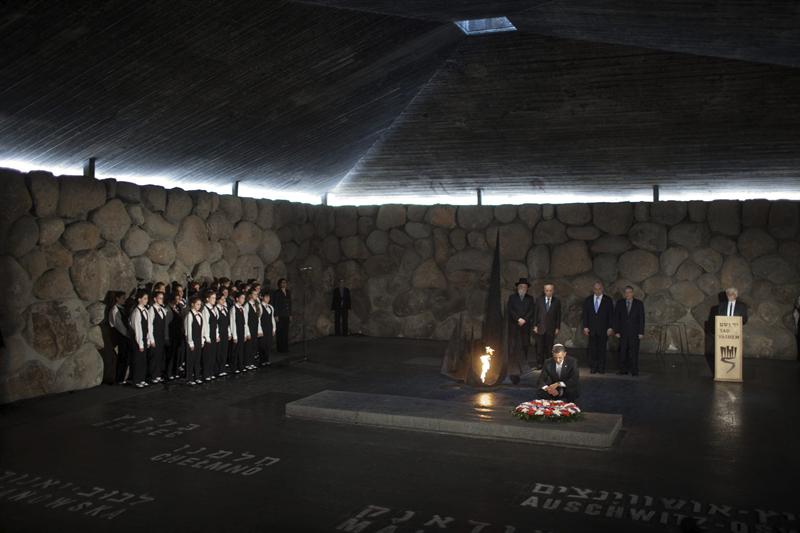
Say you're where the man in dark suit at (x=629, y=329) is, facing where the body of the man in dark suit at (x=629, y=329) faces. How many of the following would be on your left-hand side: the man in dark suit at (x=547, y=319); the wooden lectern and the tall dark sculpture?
1

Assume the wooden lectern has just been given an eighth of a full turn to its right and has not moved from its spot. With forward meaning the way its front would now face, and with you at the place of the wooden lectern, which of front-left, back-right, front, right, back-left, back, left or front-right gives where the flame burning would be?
front

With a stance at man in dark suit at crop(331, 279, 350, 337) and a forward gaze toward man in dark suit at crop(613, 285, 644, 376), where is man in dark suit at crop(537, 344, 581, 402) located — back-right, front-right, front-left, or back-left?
front-right

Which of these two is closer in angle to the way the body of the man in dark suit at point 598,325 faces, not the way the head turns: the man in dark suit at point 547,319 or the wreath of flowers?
the wreath of flowers

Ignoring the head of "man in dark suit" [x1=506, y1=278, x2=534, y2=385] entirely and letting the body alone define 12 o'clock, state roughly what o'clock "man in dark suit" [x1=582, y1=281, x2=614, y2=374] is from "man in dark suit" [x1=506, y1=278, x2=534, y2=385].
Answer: "man in dark suit" [x1=582, y1=281, x2=614, y2=374] is roughly at 8 o'clock from "man in dark suit" [x1=506, y1=278, x2=534, y2=385].

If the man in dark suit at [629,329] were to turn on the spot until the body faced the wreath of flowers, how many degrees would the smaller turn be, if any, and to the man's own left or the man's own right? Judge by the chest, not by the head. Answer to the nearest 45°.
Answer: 0° — they already face it

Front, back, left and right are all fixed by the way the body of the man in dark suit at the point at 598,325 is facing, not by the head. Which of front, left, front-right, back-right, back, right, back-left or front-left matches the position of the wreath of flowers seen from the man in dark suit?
front

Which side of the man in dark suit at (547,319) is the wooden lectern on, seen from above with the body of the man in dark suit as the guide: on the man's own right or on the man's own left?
on the man's own left

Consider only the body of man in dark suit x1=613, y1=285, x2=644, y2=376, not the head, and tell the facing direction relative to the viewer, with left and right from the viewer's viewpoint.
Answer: facing the viewer

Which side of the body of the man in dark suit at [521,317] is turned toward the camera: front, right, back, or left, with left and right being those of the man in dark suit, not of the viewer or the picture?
front

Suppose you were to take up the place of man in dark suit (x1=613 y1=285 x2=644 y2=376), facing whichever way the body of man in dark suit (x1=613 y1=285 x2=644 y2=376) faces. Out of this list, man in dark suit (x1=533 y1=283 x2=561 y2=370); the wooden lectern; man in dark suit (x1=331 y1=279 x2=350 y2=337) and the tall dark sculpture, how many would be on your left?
1

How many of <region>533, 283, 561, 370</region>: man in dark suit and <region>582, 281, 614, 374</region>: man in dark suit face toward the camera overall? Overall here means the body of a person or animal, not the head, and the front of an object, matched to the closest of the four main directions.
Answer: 2

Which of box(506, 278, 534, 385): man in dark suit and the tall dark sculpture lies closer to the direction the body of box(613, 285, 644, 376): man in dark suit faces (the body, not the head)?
the tall dark sculpture

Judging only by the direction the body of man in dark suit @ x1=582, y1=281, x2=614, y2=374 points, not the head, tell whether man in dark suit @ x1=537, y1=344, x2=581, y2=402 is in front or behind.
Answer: in front

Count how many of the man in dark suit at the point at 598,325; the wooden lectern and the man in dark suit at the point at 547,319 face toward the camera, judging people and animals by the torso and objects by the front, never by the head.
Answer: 3
